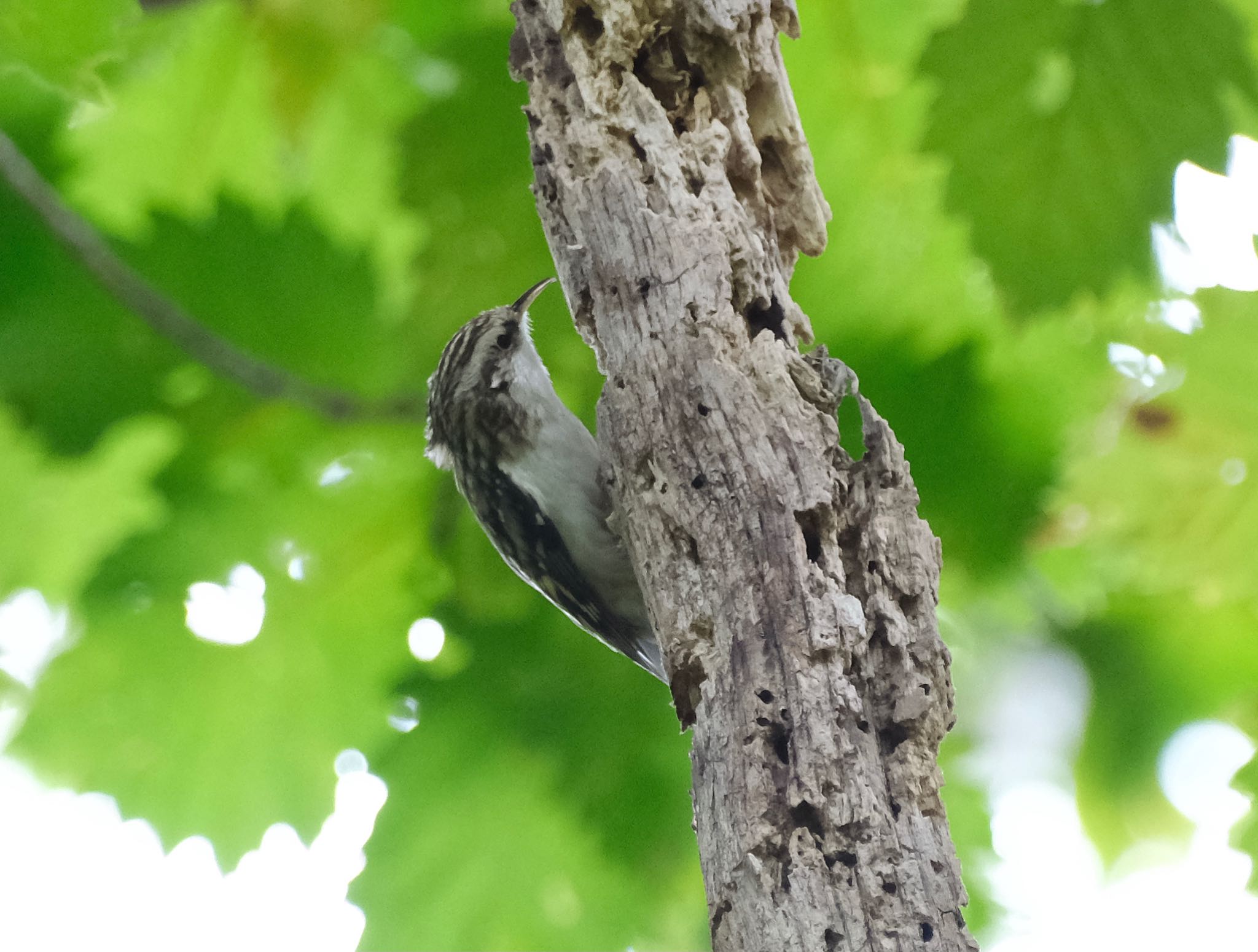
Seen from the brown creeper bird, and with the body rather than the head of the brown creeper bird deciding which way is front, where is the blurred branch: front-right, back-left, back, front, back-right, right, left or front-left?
back

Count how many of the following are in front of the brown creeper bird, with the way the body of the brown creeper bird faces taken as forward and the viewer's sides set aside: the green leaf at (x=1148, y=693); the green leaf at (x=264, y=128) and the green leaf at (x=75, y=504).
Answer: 1

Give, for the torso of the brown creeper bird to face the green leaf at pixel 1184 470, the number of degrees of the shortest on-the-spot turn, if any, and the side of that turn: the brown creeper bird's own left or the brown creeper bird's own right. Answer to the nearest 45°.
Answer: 0° — it already faces it

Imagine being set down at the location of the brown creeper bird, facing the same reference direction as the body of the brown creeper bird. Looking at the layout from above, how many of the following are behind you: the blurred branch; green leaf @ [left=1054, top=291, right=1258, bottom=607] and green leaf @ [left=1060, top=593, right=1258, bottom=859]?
1

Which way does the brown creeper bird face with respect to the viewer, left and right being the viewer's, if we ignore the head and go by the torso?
facing to the right of the viewer

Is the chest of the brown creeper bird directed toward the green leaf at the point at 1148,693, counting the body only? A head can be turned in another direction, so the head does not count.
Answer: yes

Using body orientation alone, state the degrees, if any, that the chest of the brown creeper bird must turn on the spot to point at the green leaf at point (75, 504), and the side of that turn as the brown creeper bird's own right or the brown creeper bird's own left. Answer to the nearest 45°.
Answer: approximately 135° to the brown creeper bird's own left
